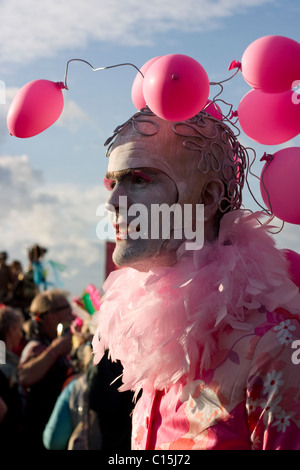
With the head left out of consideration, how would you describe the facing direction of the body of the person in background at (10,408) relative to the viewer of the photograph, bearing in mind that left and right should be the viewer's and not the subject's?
facing to the right of the viewer
